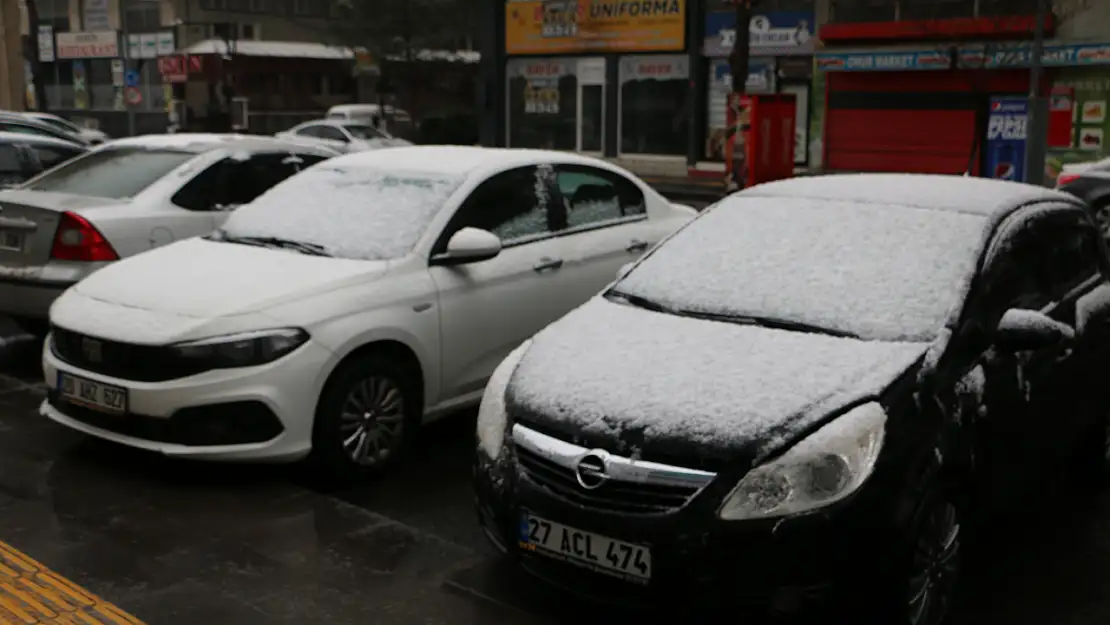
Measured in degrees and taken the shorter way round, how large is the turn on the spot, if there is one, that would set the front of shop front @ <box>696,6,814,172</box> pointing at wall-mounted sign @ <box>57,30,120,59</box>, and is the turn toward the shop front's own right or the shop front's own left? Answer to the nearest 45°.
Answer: approximately 135° to the shop front's own right

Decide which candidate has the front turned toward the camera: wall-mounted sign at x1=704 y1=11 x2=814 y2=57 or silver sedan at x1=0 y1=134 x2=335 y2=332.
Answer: the wall-mounted sign

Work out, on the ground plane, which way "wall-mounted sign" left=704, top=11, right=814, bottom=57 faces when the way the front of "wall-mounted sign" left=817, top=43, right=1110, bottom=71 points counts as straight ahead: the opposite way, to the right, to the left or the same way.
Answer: the same way

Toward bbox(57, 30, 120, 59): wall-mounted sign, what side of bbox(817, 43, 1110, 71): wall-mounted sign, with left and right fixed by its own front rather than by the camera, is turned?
right

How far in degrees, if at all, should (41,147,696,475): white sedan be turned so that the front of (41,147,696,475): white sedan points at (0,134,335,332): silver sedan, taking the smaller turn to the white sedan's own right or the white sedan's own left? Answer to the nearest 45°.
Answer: approximately 90° to the white sedan's own right

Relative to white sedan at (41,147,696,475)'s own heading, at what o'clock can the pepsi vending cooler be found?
The pepsi vending cooler is roughly at 6 o'clock from the white sedan.

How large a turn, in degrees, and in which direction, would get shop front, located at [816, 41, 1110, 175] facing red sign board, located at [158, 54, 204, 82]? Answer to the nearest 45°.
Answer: approximately 90° to its right

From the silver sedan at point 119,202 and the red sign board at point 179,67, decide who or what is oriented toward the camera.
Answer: the red sign board

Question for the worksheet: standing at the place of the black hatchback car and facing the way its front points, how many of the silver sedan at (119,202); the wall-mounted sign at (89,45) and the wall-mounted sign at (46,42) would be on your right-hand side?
3

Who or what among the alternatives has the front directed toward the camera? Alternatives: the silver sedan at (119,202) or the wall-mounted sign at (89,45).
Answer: the wall-mounted sign

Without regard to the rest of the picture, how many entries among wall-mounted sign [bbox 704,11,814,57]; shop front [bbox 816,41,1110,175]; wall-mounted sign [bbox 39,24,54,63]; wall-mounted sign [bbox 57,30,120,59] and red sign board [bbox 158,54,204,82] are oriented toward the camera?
5

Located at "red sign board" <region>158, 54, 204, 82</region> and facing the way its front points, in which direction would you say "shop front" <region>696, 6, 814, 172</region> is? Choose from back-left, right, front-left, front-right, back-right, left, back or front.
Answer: front-left

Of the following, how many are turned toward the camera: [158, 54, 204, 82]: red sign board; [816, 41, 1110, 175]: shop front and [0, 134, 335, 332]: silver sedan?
2

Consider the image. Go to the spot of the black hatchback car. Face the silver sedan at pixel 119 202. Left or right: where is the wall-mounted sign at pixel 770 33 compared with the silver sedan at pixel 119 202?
right

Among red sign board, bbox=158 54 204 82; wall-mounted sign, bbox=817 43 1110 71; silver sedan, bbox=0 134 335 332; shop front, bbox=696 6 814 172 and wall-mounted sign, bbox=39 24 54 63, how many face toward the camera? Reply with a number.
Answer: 4

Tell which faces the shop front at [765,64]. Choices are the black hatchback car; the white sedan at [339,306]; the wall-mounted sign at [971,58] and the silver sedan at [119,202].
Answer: the silver sedan at [119,202]

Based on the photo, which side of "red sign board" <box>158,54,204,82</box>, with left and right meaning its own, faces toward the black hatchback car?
front

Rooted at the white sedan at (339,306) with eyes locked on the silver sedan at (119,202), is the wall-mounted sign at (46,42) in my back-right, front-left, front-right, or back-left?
front-right

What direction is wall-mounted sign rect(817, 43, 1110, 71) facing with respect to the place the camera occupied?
facing the viewer

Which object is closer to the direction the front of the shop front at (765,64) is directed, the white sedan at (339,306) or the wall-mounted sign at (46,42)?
the white sedan

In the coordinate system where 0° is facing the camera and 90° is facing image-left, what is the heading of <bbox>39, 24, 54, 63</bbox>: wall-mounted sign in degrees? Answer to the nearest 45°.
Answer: approximately 0°
